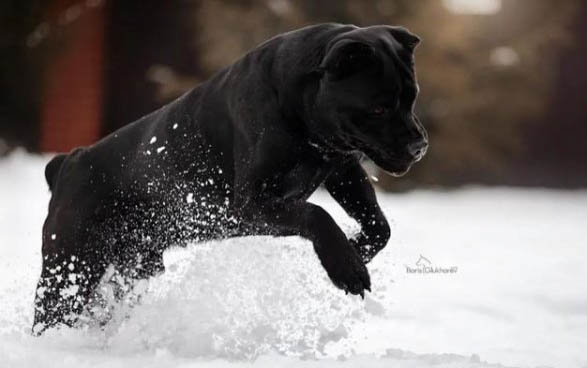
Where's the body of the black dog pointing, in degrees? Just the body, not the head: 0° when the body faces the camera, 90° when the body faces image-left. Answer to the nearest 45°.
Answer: approximately 270°
